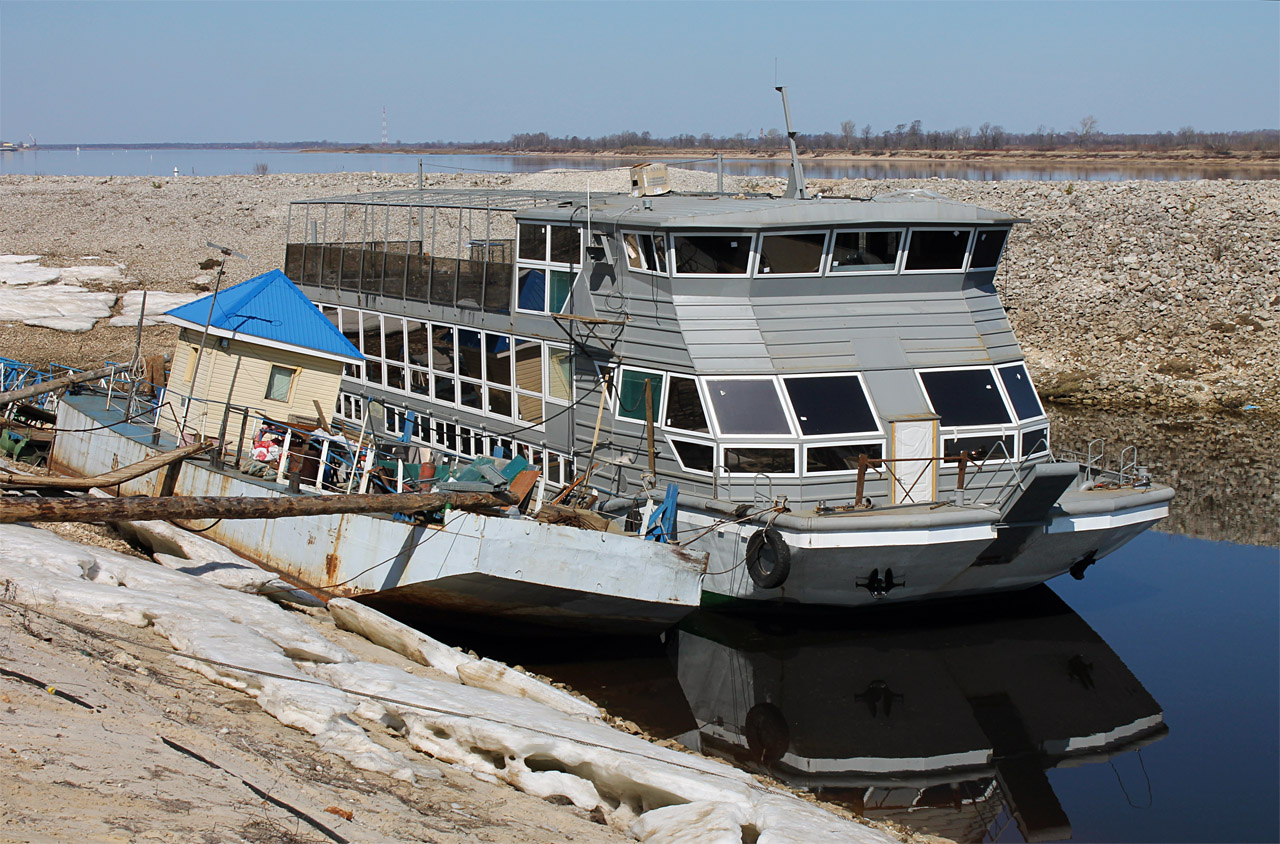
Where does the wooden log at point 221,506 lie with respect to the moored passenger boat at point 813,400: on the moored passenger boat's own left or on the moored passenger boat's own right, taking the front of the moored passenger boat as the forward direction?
on the moored passenger boat's own right

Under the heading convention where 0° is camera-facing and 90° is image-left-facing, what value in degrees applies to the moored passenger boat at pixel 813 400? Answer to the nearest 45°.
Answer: approximately 315°
